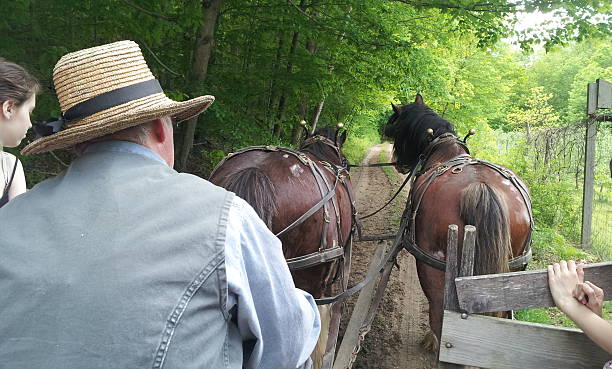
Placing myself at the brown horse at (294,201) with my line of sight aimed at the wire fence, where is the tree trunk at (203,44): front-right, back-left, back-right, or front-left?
front-left

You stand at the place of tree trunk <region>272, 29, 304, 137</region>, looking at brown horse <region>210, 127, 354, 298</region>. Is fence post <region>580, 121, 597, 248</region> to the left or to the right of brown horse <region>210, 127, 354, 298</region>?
left

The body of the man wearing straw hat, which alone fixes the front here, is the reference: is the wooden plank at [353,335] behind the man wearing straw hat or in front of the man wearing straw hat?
in front

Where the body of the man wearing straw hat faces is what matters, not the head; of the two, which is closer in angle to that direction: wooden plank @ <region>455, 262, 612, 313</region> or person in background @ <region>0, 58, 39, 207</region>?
the wooden plank

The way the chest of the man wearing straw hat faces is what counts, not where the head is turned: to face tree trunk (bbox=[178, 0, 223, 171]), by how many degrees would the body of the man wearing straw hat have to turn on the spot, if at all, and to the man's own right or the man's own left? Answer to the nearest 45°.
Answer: approximately 45° to the man's own left

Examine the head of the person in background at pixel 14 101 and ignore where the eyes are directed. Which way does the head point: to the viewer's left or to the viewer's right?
to the viewer's right

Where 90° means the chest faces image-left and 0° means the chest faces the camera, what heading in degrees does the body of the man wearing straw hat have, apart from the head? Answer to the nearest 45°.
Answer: approximately 225°

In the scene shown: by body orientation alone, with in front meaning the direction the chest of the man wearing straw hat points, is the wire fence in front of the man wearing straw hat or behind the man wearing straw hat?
in front
